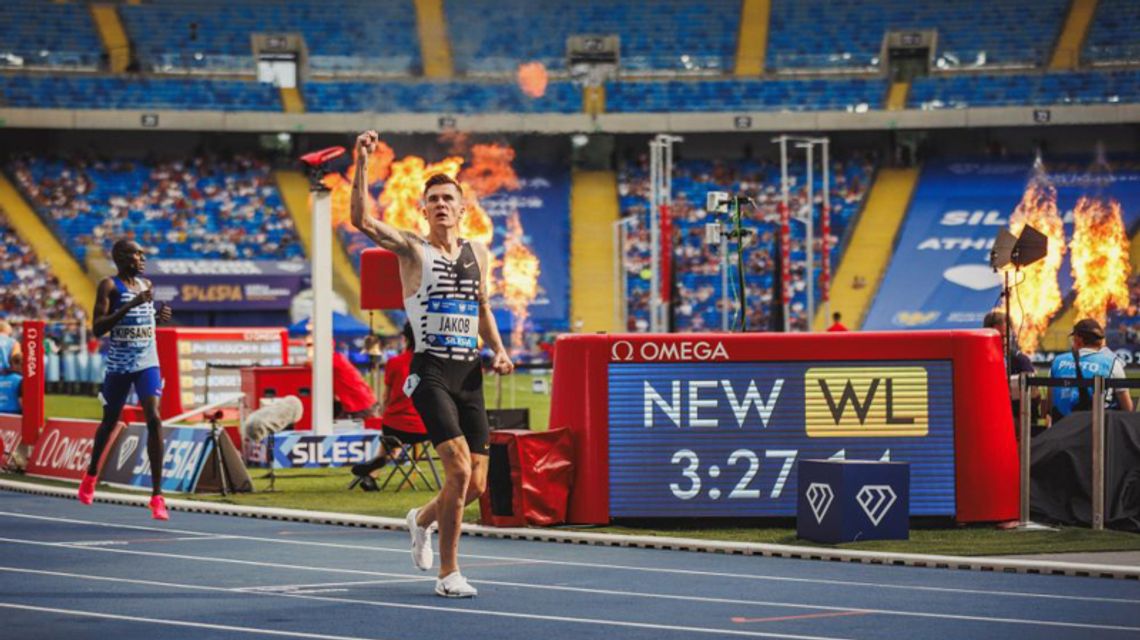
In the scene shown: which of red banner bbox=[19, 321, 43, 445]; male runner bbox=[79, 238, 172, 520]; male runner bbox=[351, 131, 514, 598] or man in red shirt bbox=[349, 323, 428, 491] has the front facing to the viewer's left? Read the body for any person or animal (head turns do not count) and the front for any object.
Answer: the man in red shirt

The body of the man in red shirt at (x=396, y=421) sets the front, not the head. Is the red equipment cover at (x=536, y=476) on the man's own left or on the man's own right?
on the man's own left

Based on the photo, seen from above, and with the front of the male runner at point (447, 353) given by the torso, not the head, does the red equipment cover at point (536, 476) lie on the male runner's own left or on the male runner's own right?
on the male runner's own left

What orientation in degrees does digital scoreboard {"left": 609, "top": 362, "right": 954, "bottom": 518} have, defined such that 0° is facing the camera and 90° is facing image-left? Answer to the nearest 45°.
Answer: approximately 0°

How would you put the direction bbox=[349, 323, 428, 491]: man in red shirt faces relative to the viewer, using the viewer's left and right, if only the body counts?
facing to the left of the viewer

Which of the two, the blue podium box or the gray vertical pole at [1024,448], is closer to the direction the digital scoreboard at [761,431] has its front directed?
the blue podium box

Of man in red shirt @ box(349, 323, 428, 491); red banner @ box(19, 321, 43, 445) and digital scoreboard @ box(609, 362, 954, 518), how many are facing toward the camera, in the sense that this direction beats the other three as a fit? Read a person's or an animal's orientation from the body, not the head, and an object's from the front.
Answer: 2

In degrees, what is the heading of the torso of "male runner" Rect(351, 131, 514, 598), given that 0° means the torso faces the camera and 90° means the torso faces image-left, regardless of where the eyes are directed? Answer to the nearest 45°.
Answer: approximately 315°

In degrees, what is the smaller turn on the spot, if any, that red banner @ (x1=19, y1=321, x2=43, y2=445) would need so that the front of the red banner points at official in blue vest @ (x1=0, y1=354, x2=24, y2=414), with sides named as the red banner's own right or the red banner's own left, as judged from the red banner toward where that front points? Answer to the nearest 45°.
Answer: approximately 180°

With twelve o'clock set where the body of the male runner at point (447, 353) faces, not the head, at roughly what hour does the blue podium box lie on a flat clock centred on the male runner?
The blue podium box is roughly at 9 o'clock from the male runner.

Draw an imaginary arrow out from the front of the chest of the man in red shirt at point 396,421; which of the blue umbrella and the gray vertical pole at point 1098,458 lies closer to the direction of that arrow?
the blue umbrella

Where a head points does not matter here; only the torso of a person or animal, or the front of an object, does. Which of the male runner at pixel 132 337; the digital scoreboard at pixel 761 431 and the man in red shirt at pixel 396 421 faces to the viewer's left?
the man in red shirt

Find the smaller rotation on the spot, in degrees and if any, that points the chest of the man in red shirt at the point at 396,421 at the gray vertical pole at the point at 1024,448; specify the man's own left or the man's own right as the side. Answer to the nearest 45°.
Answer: approximately 135° to the man's own left
